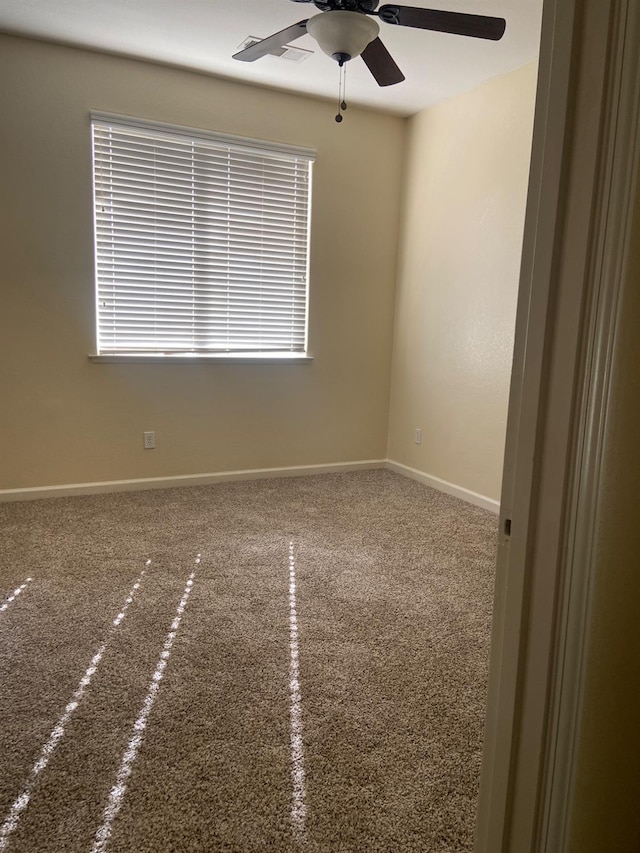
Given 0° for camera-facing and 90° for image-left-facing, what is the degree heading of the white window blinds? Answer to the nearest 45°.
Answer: approximately 0°

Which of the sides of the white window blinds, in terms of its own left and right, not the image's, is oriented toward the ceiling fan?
front
